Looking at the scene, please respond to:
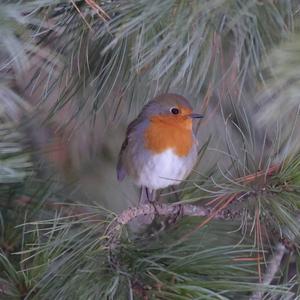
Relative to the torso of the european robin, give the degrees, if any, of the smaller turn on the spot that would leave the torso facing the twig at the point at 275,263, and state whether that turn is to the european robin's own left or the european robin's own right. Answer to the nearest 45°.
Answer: approximately 45° to the european robin's own left

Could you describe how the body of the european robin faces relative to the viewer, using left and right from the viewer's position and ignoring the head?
facing the viewer and to the right of the viewer
